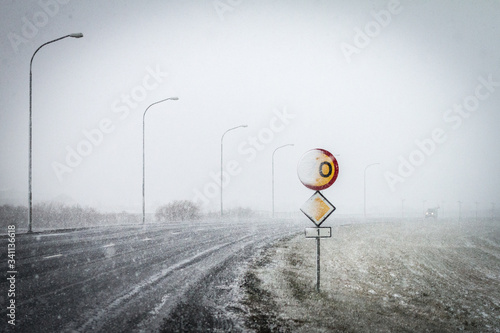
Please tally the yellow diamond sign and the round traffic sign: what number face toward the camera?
2

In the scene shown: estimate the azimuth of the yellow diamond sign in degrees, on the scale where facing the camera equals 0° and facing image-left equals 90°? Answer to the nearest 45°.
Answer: approximately 0°

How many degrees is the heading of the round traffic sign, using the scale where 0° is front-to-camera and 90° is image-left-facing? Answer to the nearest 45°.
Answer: approximately 0°
